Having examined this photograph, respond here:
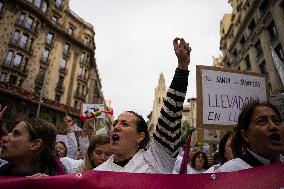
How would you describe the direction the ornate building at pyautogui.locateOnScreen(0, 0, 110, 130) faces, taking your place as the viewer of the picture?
facing the viewer and to the right of the viewer

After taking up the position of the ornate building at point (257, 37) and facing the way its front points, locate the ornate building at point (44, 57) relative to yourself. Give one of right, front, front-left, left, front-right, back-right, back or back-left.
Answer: front-right

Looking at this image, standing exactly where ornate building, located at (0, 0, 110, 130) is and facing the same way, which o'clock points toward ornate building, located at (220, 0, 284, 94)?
ornate building, located at (220, 0, 284, 94) is roughly at 12 o'clock from ornate building, located at (0, 0, 110, 130).

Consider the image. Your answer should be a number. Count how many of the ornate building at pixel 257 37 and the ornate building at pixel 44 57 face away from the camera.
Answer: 0

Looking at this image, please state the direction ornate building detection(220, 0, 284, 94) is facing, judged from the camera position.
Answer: facing the viewer and to the left of the viewer
